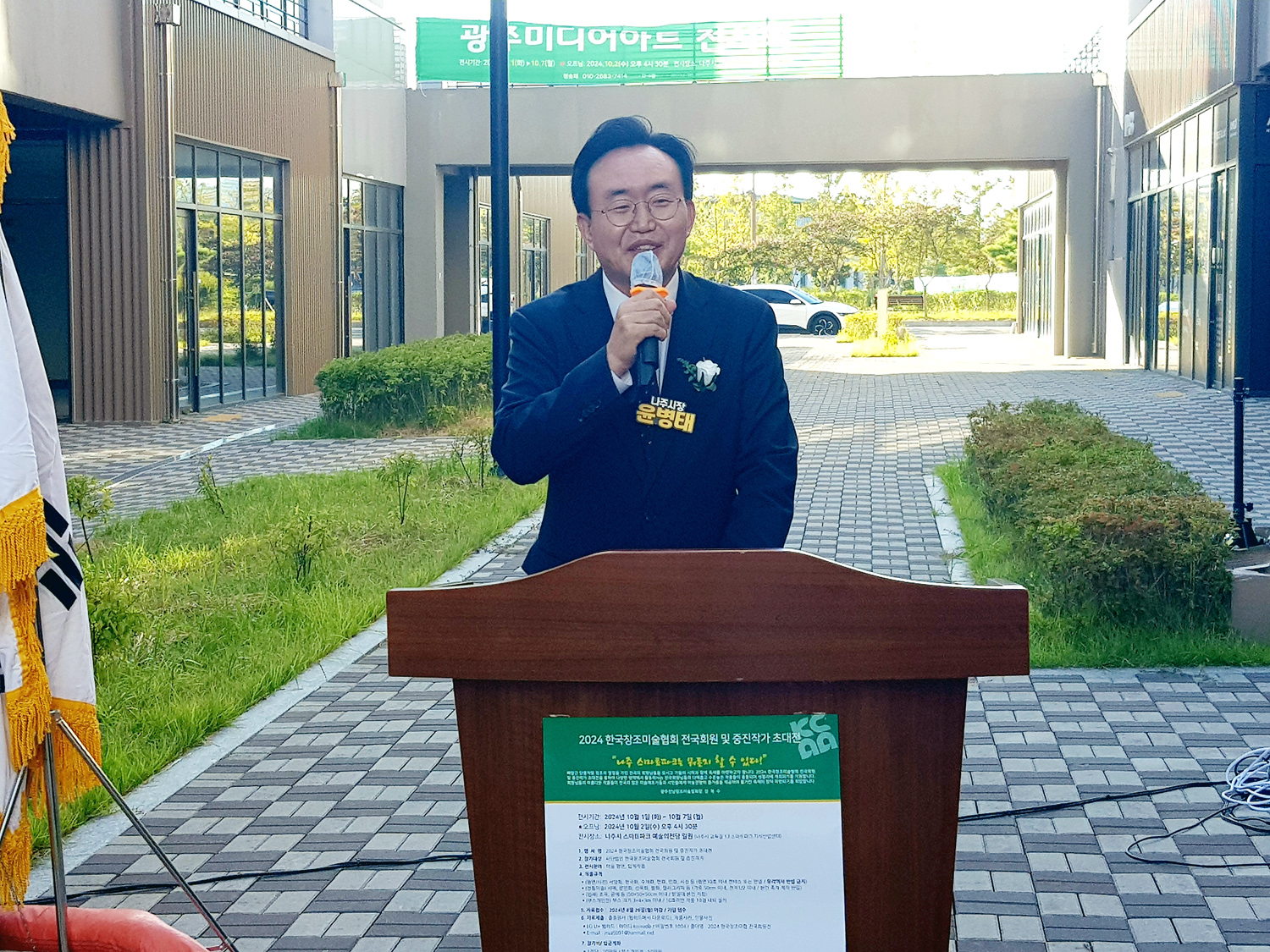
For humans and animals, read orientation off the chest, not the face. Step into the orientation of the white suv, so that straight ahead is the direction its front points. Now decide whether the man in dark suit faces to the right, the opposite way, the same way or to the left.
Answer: to the right

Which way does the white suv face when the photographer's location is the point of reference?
facing to the right of the viewer

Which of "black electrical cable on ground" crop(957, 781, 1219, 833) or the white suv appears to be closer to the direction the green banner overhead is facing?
the black electrical cable on ground

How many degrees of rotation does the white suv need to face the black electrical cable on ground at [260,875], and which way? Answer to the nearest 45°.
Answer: approximately 90° to its right

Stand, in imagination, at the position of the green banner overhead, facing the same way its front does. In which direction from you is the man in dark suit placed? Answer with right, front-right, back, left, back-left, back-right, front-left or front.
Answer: front

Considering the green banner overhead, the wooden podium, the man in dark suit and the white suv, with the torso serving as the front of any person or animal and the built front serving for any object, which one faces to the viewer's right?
the white suv

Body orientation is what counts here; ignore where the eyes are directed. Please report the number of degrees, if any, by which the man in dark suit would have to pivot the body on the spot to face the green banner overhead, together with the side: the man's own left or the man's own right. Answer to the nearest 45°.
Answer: approximately 180°

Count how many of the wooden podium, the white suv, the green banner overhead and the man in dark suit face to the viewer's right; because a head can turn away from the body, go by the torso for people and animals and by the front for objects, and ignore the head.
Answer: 1

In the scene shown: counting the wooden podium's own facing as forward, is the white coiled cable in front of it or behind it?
behind

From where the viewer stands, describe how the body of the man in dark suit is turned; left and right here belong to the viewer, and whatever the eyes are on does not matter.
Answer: facing the viewer

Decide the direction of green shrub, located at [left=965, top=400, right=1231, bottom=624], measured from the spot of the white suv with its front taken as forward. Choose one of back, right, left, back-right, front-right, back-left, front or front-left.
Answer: right

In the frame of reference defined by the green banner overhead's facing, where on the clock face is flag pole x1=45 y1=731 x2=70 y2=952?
The flag pole is roughly at 12 o'clock from the green banner overhead.

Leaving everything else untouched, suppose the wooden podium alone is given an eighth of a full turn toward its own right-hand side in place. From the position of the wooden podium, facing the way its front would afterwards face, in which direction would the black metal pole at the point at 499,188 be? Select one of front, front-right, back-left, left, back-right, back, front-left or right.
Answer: back-right

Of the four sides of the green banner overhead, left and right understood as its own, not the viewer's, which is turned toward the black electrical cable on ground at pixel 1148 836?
front

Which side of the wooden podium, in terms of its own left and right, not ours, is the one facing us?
front

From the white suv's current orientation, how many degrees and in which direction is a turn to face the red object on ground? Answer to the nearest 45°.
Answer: approximately 90° to its right

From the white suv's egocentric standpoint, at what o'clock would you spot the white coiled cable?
The white coiled cable is roughly at 3 o'clock from the white suv.

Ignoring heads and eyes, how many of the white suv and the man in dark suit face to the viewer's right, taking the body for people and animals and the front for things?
1
